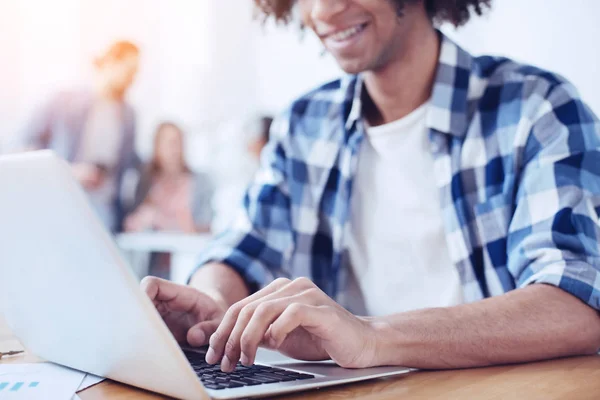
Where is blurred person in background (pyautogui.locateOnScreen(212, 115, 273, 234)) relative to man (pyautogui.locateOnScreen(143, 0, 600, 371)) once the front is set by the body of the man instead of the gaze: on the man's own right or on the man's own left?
on the man's own right

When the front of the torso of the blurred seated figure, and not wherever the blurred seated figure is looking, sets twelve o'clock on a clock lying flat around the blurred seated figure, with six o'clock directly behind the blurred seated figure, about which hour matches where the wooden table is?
The wooden table is roughly at 12 o'clock from the blurred seated figure.

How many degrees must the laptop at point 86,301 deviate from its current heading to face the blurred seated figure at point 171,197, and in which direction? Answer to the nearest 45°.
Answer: approximately 45° to its left

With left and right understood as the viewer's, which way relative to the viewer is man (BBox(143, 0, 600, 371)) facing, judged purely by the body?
facing the viewer and to the left of the viewer

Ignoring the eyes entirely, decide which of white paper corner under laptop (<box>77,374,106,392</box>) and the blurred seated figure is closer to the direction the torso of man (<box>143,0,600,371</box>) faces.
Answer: the white paper corner under laptop

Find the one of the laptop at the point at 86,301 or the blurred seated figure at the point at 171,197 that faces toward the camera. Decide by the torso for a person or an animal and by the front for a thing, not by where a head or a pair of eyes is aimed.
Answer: the blurred seated figure

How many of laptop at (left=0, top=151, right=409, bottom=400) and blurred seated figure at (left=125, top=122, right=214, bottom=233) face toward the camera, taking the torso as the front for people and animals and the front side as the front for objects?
1

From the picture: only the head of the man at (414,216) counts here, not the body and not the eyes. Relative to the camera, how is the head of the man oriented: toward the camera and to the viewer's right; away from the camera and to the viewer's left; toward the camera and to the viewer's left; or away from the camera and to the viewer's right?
toward the camera and to the viewer's left

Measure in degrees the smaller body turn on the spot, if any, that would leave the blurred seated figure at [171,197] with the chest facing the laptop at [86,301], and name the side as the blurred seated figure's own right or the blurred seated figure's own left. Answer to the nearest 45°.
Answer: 0° — they already face it

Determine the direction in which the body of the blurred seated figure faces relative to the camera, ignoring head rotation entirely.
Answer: toward the camera

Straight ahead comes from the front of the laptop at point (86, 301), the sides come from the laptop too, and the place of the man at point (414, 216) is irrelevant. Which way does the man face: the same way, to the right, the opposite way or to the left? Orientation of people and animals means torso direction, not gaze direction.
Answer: the opposite way

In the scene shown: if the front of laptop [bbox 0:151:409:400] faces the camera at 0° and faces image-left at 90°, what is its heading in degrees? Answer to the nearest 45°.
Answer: approximately 225°

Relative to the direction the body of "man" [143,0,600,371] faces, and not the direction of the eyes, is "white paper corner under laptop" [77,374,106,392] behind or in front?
in front

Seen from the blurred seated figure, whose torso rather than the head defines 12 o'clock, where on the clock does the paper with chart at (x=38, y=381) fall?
The paper with chart is roughly at 12 o'clock from the blurred seated figure.

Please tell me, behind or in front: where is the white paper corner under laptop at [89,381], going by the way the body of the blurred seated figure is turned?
in front
